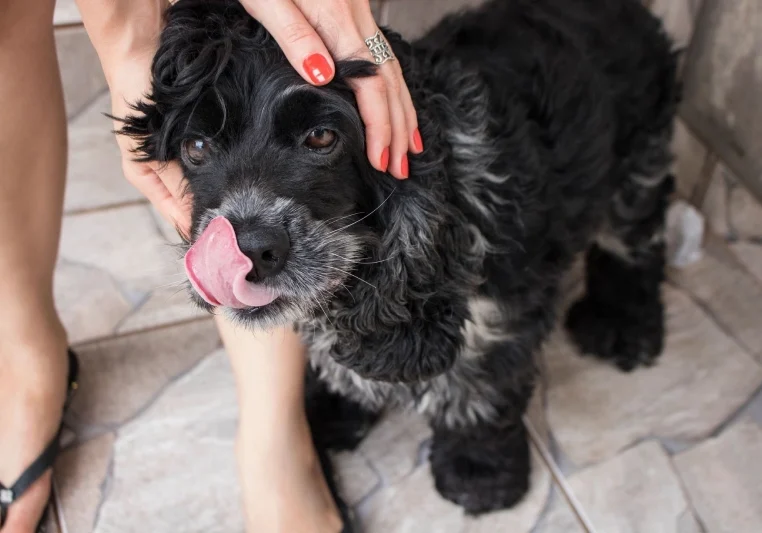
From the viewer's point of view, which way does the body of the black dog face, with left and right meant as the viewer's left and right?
facing the viewer and to the left of the viewer

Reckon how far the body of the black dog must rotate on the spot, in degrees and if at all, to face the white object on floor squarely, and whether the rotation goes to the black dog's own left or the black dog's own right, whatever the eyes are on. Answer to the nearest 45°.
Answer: approximately 180°
